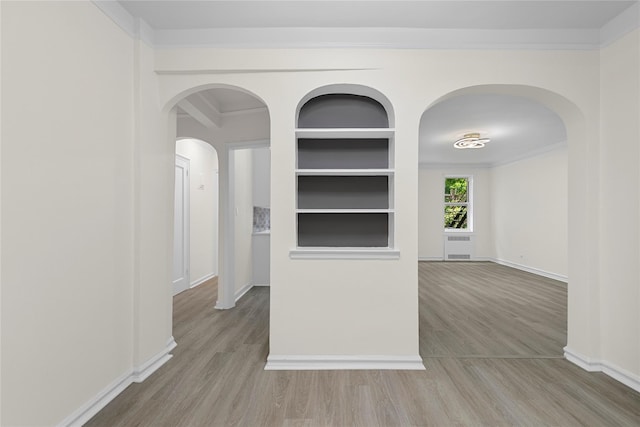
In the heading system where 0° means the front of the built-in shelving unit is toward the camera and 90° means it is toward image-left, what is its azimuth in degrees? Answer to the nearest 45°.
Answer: approximately 0°

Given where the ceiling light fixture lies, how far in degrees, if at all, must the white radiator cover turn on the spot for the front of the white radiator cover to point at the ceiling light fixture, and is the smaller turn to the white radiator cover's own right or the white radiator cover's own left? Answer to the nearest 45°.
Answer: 0° — it already faces it

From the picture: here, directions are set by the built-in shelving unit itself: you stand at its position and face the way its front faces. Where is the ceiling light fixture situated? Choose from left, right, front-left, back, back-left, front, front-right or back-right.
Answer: back-left
